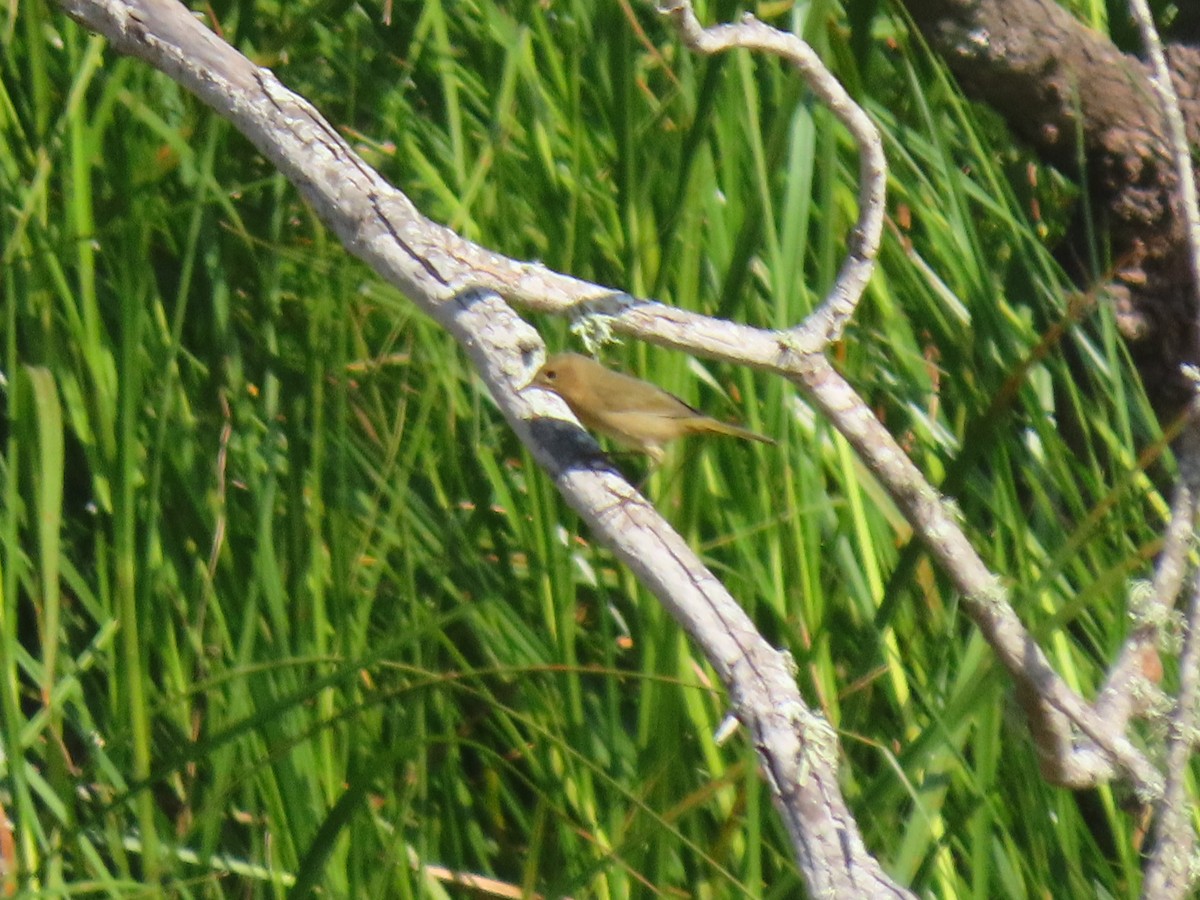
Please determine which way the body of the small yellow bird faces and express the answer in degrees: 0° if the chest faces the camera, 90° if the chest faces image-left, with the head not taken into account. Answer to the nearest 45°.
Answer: approximately 90°
